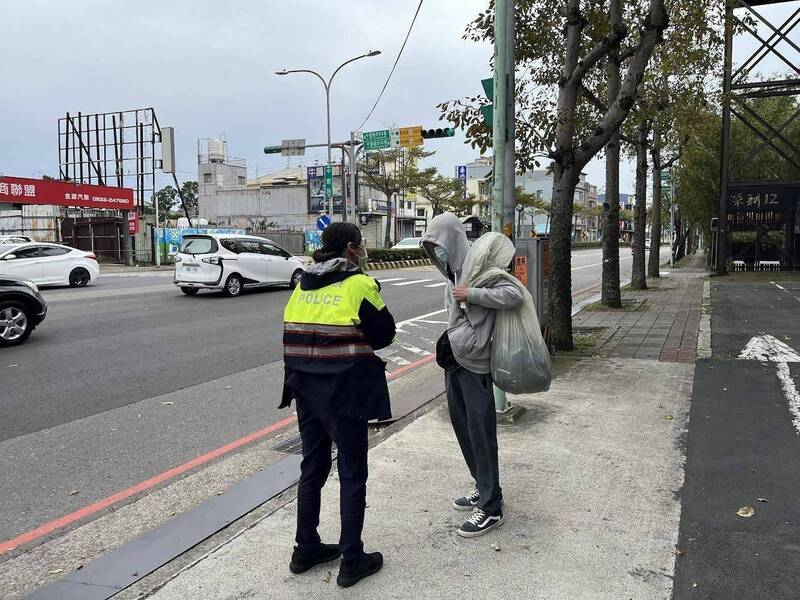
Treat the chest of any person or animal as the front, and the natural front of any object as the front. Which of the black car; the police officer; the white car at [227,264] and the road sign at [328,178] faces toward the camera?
the road sign

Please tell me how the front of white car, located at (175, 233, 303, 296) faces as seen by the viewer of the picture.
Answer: facing away from the viewer and to the right of the viewer

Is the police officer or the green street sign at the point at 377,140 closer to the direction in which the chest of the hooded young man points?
the police officer

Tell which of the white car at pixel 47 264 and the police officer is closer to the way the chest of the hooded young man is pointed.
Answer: the police officer

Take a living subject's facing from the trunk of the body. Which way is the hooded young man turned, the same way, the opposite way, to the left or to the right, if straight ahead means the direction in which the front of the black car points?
the opposite way

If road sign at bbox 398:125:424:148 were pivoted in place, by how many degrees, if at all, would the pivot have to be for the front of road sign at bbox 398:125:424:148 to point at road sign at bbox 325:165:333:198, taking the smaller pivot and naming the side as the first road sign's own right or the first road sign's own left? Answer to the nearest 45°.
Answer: approximately 135° to the first road sign's own right

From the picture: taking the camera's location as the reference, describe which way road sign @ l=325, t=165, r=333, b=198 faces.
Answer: facing the viewer

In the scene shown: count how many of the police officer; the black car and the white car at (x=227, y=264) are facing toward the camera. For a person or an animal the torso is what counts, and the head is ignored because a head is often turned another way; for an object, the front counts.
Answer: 0

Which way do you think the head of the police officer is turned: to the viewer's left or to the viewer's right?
to the viewer's right

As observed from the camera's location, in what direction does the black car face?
facing to the right of the viewer

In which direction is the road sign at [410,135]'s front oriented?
toward the camera

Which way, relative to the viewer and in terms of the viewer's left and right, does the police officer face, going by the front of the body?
facing away from the viewer and to the right of the viewer
